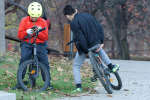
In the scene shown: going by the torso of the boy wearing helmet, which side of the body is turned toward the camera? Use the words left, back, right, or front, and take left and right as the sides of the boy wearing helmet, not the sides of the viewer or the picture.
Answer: front

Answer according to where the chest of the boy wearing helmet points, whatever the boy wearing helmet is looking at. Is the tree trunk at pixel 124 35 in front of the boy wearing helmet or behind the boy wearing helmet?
behind

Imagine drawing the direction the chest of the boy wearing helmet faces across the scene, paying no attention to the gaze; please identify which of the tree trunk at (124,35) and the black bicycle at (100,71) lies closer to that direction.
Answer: the black bicycle

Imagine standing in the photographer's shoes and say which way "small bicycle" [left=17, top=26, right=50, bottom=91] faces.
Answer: facing the viewer

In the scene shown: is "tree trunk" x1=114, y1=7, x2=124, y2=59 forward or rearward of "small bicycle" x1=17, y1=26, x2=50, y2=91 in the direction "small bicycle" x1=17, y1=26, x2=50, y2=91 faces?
rearward

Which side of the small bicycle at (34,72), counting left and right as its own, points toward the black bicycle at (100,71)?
left

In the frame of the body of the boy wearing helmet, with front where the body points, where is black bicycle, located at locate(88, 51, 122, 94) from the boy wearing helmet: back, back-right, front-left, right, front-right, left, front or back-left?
left

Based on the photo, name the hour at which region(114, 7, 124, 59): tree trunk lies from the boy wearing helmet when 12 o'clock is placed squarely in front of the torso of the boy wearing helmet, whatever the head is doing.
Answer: The tree trunk is roughly at 7 o'clock from the boy wearing helmet.
